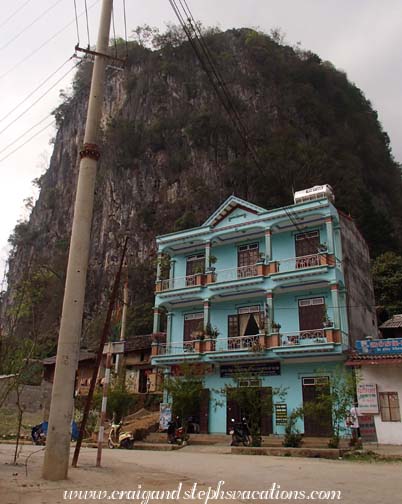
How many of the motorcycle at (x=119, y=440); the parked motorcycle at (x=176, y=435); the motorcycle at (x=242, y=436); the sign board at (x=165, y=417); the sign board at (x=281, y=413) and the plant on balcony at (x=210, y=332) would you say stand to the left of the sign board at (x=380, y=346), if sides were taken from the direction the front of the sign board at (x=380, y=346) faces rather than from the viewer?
0

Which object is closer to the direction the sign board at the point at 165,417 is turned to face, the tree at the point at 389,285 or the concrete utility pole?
the concrete utility pole

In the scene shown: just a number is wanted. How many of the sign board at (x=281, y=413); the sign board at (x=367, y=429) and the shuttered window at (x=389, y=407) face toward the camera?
3

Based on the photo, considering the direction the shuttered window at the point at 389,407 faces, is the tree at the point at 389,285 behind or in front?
behind

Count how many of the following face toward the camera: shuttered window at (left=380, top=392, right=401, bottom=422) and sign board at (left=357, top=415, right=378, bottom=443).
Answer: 2

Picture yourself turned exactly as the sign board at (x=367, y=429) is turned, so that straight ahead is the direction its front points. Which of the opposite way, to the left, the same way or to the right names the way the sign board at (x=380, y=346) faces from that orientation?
the same way

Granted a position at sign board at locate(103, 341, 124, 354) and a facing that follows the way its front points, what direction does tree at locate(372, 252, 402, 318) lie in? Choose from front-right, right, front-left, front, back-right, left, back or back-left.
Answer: back-left

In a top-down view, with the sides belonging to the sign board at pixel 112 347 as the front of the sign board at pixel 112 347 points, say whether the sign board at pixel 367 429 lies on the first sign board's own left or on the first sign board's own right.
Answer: on the first sign board's own left

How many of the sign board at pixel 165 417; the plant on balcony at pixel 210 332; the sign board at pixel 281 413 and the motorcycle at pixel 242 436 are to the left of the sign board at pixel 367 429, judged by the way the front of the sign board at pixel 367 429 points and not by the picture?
0

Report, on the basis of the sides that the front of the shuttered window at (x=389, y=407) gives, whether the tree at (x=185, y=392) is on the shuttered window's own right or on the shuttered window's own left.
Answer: on the shuttered window's own right

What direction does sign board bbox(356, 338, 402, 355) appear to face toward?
toward the camera

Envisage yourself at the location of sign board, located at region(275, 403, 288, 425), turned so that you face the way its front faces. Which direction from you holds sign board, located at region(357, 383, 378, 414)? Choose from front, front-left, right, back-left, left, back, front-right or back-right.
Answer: front-left

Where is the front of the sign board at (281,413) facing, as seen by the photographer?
facing the viewer

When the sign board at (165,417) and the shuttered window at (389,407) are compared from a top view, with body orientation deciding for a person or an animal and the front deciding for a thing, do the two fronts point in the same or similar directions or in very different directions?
same or similar directions

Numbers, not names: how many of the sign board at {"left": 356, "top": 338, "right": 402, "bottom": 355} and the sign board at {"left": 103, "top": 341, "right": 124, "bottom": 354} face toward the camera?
2

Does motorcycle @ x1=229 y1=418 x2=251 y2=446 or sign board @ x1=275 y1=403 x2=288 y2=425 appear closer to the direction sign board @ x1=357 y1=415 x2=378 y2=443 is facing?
the motorcycle

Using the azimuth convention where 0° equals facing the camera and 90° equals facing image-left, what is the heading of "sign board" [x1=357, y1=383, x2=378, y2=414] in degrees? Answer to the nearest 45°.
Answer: approximately 0°

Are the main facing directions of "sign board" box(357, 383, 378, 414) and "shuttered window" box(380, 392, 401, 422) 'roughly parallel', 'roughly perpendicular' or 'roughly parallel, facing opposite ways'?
roughly parallel

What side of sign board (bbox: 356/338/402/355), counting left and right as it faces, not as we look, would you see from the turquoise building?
right

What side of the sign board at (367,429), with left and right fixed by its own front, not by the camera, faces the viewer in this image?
front
